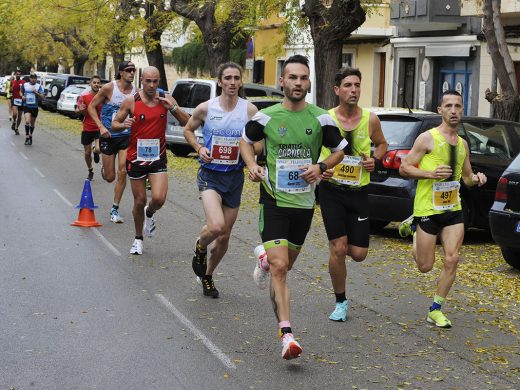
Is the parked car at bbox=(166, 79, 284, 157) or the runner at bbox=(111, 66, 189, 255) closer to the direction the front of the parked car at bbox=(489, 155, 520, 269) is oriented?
the parked car

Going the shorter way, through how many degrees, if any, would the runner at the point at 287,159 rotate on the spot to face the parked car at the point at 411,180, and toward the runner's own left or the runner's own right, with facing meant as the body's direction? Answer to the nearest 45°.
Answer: approximately 180°

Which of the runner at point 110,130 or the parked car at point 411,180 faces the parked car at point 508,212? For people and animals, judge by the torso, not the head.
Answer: the runner

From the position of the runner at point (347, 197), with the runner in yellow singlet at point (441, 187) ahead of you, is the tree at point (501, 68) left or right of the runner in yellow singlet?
left

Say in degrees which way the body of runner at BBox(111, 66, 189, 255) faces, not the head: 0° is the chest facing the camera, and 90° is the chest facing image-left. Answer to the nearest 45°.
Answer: approximately 0°

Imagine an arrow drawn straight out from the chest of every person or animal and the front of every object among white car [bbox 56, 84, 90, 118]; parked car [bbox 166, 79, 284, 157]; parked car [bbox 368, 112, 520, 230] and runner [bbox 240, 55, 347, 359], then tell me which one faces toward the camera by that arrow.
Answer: the runner

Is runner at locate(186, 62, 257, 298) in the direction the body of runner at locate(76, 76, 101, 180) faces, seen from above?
yes

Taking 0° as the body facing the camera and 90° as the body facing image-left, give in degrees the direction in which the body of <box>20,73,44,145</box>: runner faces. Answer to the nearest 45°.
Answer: approximately 0°

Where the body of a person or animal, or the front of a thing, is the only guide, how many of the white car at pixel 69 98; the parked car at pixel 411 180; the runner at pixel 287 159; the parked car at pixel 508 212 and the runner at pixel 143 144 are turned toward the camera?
2
